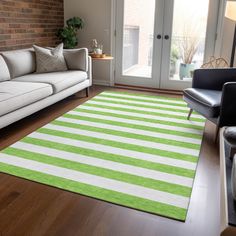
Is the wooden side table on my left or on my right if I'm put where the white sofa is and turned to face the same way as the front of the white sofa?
on my left

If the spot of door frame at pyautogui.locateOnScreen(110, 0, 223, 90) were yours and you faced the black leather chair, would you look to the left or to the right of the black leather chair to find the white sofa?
right

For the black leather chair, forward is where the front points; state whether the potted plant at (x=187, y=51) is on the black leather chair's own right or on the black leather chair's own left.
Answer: on the black leather chair's own right

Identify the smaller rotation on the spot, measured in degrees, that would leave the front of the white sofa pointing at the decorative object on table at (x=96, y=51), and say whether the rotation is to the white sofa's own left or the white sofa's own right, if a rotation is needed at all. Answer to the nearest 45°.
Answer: approximately 90° to the white sofa's own left

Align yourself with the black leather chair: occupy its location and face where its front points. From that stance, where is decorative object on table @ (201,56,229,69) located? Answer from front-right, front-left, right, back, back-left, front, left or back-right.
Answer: back-right

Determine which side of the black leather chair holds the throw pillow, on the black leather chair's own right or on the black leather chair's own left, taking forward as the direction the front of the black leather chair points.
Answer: on the black leather chair's own right

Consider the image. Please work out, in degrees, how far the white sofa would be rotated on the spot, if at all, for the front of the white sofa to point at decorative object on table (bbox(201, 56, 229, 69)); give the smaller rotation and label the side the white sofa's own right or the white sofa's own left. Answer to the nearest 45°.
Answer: approximately 45° to the white sofa's own left

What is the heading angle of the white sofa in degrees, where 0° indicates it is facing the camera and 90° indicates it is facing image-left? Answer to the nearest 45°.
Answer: approximately 315°

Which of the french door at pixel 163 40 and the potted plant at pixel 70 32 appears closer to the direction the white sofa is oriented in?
the french door

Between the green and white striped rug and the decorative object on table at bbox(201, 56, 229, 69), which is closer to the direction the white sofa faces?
the green and white striped rug

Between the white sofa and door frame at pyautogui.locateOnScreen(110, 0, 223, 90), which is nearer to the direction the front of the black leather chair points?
the white sofa

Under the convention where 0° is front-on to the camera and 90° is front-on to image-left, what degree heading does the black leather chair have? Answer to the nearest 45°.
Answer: approximately 45°

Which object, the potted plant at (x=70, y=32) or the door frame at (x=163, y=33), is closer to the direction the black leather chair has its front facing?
the potted plant
